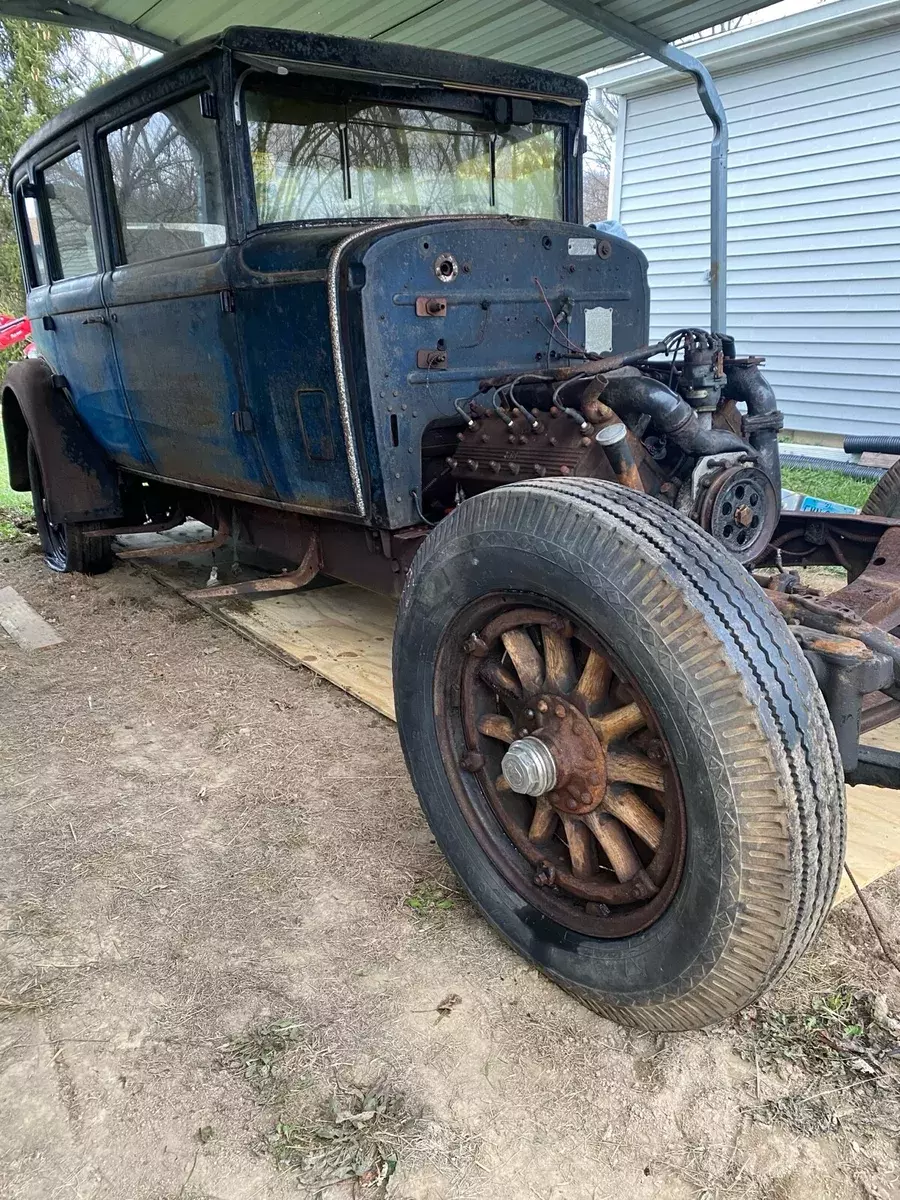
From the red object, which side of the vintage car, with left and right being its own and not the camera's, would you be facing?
back

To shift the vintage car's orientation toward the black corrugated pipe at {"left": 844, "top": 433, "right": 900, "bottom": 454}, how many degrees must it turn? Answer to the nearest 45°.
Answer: approximately 90° to its left

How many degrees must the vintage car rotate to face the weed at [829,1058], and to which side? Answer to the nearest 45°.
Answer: approximately 45° to its right

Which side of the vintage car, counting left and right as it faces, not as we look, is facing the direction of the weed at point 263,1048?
right

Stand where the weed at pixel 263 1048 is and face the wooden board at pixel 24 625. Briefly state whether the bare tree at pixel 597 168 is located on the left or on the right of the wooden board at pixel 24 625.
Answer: right

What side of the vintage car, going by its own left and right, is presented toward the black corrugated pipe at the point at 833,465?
left

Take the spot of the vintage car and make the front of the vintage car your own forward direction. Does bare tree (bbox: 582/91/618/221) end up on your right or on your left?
on your left

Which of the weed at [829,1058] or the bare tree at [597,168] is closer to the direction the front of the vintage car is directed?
the weed

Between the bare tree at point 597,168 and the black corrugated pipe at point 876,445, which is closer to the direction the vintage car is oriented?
the black corrugated pipe

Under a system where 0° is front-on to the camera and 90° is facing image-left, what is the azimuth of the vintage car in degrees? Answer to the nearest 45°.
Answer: approximately 315°
